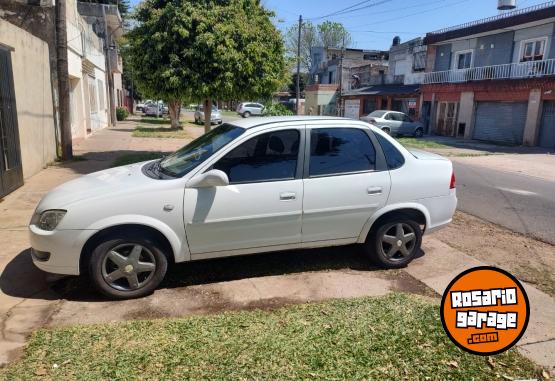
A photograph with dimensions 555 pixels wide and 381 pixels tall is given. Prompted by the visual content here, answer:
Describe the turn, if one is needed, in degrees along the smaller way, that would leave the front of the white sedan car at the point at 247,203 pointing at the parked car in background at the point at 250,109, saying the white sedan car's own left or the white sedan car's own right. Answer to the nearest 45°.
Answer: approximately 90° to the white sedan car's own right

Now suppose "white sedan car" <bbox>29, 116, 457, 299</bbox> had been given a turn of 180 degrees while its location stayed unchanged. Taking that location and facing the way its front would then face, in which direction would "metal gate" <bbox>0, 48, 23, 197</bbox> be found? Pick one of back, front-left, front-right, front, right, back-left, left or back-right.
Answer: back-left

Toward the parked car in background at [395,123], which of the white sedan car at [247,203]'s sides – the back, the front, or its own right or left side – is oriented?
right

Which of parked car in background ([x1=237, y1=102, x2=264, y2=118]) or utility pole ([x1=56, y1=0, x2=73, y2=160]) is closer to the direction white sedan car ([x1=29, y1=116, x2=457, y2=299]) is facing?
the utility pole

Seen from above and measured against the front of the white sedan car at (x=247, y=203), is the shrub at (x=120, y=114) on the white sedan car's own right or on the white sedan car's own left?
on the white sedan car's own right

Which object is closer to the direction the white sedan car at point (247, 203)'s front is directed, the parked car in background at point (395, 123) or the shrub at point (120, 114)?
the shrub

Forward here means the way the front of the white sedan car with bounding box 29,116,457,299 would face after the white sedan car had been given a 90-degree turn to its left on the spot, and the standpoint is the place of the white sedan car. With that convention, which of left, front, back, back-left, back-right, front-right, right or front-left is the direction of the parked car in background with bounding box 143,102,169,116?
back

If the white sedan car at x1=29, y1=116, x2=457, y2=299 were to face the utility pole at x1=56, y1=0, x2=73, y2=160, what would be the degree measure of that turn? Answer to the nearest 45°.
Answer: approximately 45° to its right

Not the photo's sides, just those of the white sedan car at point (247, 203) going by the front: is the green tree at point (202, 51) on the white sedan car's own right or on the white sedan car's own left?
on the white sedan car's own right

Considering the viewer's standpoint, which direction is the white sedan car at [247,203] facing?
facing to the left of the viewer
